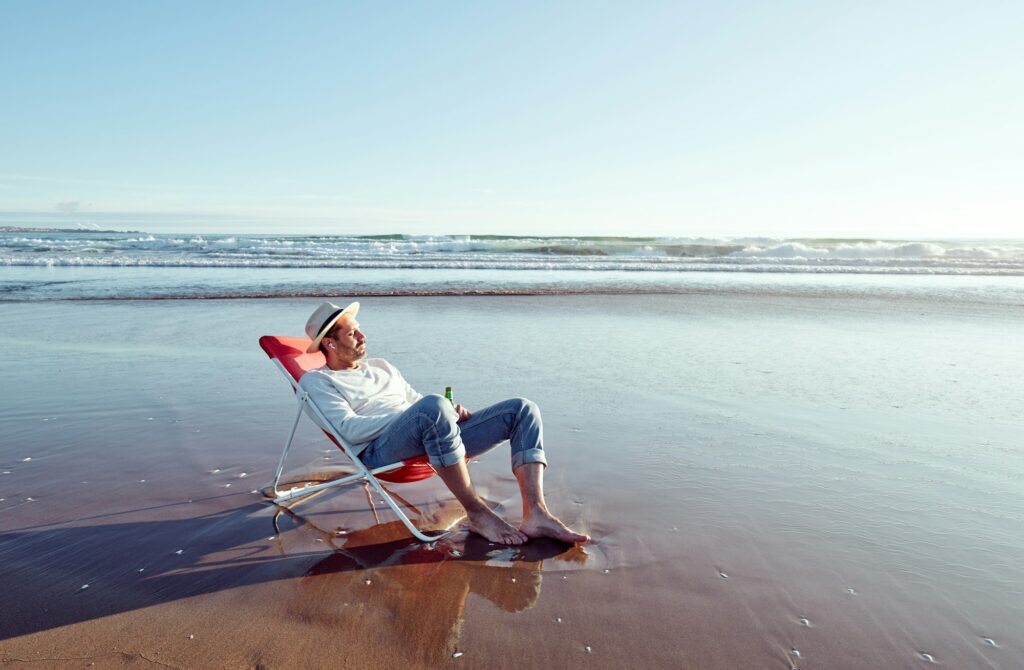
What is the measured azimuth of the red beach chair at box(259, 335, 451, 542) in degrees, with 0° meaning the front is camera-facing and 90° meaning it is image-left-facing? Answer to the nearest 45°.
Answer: approximately 270°
